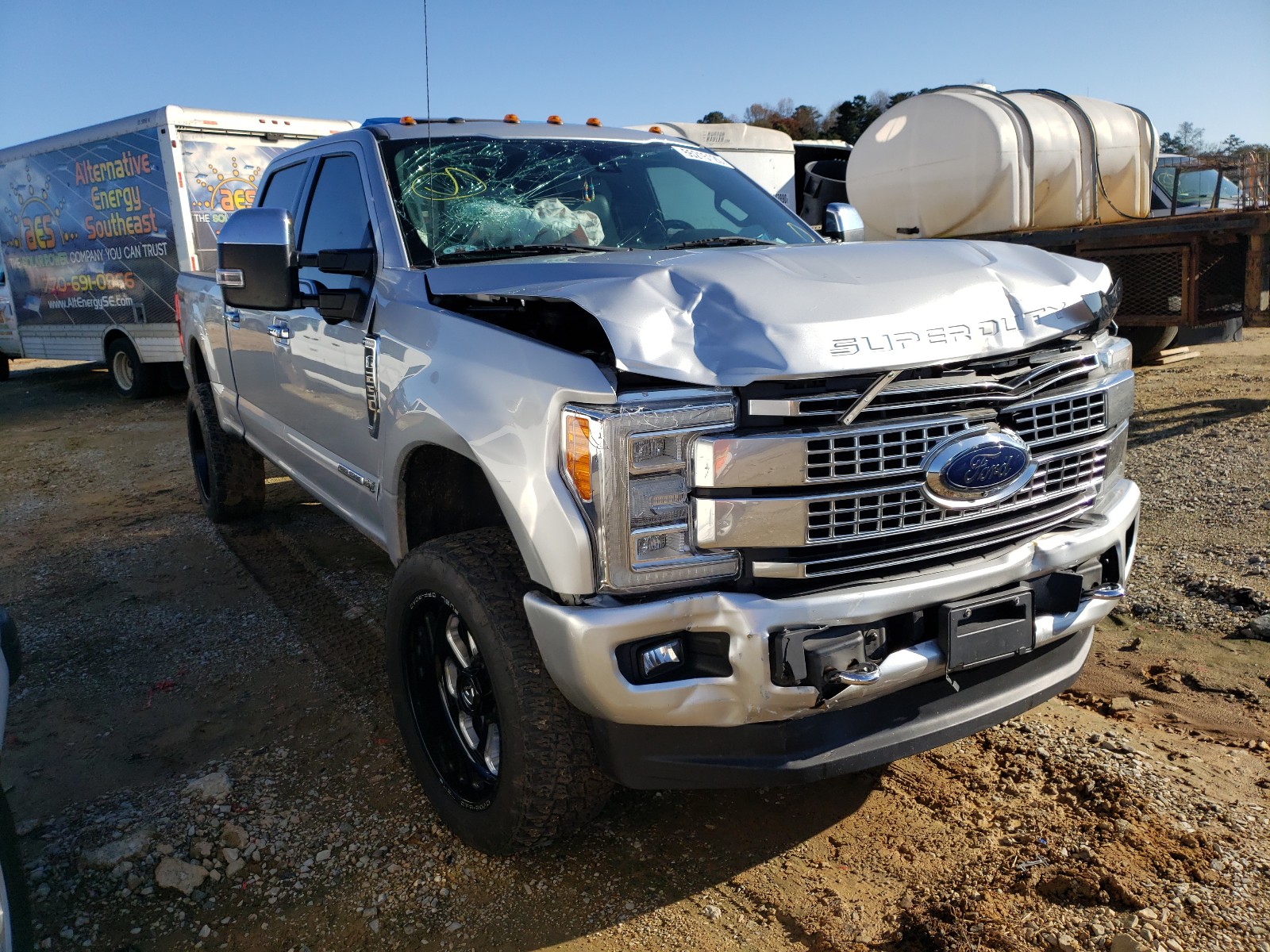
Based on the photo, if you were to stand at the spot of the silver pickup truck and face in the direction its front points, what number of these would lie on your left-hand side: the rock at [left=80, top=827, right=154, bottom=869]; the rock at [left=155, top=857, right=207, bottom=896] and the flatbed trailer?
1

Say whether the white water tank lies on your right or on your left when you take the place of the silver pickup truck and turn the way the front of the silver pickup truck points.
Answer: on your left

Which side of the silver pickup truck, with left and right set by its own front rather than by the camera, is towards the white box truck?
back

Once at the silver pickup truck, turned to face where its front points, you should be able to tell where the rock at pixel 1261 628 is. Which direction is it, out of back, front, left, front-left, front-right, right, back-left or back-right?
left

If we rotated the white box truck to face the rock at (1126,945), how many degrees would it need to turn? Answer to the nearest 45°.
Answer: approximately 135° to its left

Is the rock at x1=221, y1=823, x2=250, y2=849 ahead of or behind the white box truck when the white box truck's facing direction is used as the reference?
behind

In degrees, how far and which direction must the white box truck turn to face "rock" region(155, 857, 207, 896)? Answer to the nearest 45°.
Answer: approximately 135° to its left

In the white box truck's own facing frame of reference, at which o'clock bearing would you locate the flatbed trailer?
The flatbed trailer is roughly at 6 o'clock from the white box truck.

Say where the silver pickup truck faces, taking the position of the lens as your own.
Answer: facing the viewer and to the right of the viewer

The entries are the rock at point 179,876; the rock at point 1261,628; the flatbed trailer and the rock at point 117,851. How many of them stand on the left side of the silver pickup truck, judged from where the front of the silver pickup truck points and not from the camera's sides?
2

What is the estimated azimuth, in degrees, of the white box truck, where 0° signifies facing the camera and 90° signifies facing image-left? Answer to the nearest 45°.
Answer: approximately 135°
